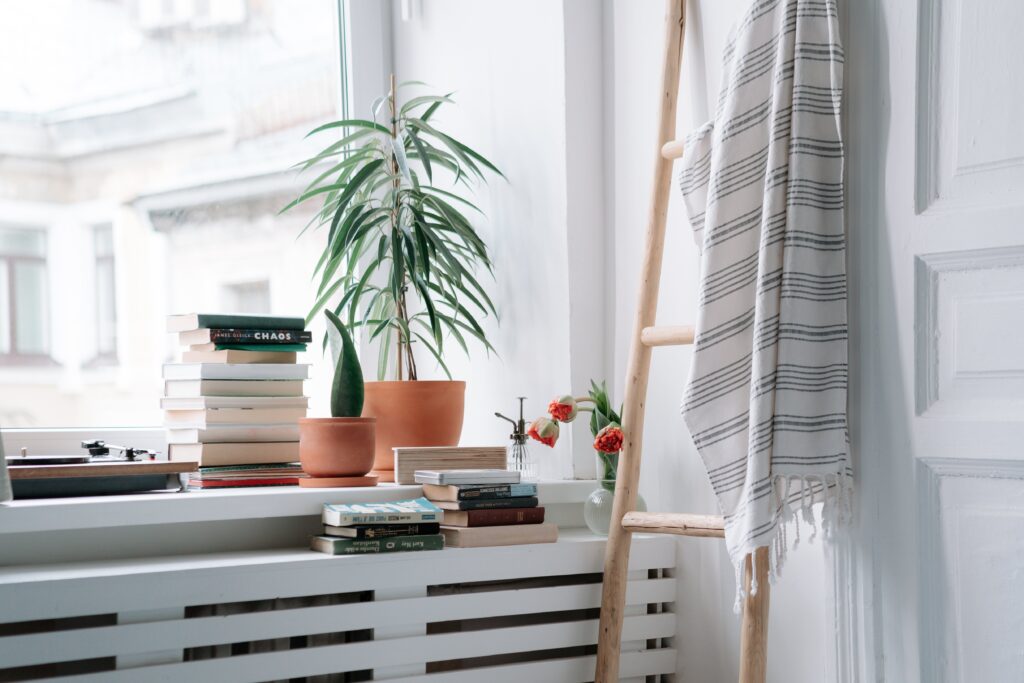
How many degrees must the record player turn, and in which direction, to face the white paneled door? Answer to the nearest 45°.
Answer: approximately 45° to its left

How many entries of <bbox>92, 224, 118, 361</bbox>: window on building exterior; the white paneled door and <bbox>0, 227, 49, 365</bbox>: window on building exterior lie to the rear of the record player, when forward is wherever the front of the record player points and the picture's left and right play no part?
2

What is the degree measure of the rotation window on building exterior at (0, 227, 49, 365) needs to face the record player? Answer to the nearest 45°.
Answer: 0° — it already faces it

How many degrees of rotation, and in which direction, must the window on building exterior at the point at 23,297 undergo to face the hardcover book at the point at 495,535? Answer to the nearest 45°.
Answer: approximately 45° to its left

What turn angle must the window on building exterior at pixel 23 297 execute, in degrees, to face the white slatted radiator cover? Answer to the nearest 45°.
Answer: approximately 45° to its left

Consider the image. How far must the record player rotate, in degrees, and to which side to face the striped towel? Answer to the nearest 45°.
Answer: approximately 45° to its left

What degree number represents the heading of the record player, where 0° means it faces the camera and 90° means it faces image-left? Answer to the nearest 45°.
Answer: approximately 0°

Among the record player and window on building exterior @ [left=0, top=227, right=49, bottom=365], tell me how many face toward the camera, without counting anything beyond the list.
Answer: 2

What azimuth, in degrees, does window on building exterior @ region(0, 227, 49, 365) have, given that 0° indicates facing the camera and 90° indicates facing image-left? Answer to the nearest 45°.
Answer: approximately 0°

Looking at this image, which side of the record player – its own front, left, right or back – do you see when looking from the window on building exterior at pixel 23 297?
back
